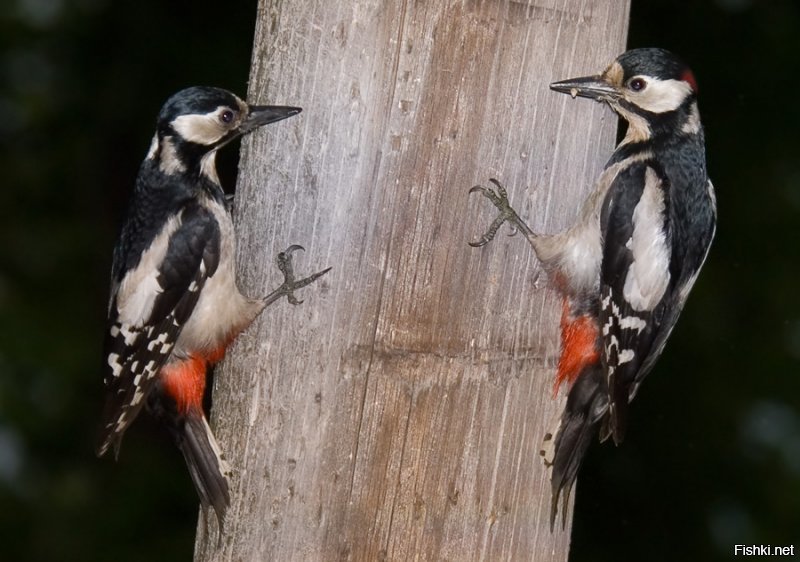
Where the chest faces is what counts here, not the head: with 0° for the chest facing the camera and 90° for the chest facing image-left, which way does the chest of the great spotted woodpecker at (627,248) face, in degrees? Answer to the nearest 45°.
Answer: approximately 90°

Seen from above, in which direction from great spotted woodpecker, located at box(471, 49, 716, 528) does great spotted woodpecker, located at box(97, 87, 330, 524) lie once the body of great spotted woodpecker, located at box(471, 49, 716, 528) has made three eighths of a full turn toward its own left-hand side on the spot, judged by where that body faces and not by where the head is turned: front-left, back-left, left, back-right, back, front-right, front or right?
back-right

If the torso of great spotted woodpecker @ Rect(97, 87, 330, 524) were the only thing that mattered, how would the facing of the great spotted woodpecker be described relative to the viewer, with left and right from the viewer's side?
facing to the right of the viewer
